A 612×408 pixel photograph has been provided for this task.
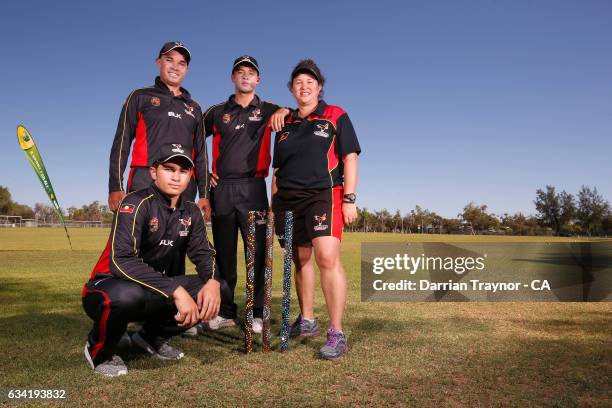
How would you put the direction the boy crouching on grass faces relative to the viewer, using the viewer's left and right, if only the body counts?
facing the viewer and to the right of the viewer

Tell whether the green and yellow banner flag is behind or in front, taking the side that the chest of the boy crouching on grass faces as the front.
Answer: behind

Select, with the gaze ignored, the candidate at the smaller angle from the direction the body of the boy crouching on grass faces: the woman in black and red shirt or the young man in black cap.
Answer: the woman in black and red shirt

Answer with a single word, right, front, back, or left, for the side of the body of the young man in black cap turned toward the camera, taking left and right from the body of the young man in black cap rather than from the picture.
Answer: front

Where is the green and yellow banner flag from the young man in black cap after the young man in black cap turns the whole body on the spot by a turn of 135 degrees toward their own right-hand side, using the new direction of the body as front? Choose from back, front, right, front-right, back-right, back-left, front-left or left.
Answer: front

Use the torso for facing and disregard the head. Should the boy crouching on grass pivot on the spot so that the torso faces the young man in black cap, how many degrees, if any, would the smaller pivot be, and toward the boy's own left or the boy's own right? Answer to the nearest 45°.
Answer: approximately 90° to the boy's own left

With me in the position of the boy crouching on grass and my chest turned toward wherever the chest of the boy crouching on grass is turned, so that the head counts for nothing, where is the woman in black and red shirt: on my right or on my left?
on my left

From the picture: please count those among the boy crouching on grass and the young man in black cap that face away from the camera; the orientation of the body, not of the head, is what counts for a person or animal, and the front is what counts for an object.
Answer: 0

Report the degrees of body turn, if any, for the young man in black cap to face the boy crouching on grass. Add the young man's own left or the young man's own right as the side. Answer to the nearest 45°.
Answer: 0° — they already face them
